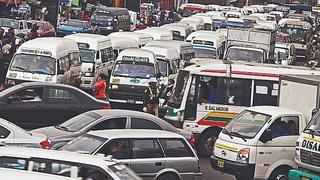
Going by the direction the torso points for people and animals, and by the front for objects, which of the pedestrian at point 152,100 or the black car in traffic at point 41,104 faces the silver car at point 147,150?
the pedestrian

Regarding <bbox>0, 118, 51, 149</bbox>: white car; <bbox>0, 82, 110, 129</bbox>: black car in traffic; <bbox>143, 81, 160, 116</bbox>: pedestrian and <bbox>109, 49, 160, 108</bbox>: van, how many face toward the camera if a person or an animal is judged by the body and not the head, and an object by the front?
2

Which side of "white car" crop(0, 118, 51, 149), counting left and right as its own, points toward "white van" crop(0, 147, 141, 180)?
left

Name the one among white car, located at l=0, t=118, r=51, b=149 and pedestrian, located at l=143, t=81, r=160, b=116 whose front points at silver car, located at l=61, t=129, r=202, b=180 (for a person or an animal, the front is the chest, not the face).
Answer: the pedestrian

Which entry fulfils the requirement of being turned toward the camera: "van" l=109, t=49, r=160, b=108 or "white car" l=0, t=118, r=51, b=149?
the van

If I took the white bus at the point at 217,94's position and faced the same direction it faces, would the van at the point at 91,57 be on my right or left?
on my right

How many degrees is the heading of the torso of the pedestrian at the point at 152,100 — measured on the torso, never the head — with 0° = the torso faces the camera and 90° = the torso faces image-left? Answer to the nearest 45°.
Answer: approximately 0°

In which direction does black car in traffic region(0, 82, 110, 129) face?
to the viewer's left

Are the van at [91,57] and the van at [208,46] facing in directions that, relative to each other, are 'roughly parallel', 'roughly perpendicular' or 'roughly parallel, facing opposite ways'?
roughly parallel

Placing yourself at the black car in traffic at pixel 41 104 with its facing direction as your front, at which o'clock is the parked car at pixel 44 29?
the parked car at pixel 44 29 is roughly at 3 o'clock from the black car in traffic at pixel 41 104.

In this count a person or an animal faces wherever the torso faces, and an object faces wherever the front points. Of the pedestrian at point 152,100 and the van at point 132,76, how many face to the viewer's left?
0

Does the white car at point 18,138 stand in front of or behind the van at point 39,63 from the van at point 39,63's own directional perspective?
in front

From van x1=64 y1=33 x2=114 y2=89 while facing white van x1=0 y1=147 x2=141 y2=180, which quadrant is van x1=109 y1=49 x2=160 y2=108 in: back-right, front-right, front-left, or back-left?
front-left

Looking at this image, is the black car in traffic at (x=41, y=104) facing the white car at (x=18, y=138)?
no

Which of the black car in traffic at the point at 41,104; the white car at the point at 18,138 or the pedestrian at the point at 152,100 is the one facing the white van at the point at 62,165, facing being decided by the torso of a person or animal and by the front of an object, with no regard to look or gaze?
the pedestrian

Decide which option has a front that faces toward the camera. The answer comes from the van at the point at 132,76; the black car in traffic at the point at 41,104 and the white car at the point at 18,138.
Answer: the van

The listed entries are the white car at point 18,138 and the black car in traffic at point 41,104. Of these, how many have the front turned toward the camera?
0
